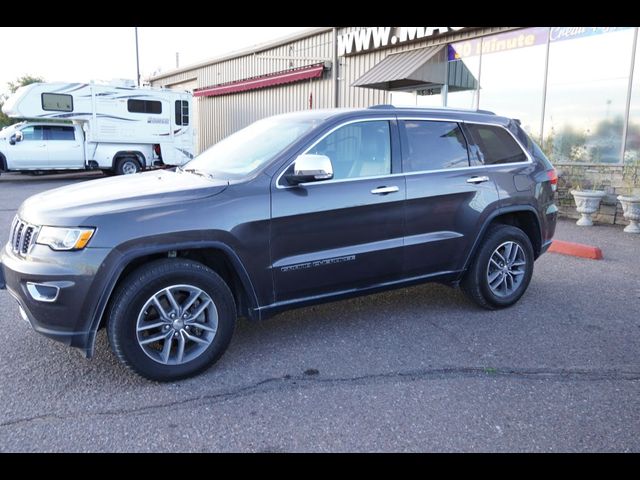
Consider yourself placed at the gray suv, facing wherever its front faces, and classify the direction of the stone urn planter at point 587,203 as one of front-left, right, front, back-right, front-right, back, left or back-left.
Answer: back

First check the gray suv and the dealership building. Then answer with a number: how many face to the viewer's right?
0

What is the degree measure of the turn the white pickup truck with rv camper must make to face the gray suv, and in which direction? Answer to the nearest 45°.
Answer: approximately 90° to its left

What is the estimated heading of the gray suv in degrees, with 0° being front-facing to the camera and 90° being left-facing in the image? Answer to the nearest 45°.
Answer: approximately 45°

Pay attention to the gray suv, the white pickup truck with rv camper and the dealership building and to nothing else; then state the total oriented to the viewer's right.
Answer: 0

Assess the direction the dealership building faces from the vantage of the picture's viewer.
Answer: facing the viewer and to the left of the viewer

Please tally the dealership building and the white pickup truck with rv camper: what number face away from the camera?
0

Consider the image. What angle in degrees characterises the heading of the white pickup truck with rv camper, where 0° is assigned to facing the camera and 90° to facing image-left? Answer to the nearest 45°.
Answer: approximately 90°

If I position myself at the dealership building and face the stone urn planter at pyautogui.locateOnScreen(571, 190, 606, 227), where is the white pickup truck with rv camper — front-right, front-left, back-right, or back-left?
back-right

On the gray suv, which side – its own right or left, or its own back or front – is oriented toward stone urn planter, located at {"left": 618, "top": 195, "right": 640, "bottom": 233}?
back

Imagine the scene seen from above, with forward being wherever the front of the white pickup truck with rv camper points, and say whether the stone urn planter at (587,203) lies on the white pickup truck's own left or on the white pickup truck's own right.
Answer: on the white pickup truck's own left

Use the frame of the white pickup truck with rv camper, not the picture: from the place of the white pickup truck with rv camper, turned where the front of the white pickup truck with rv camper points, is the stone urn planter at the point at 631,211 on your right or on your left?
on your left

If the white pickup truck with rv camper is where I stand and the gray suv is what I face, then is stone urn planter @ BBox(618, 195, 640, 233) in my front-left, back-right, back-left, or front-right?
front-left
